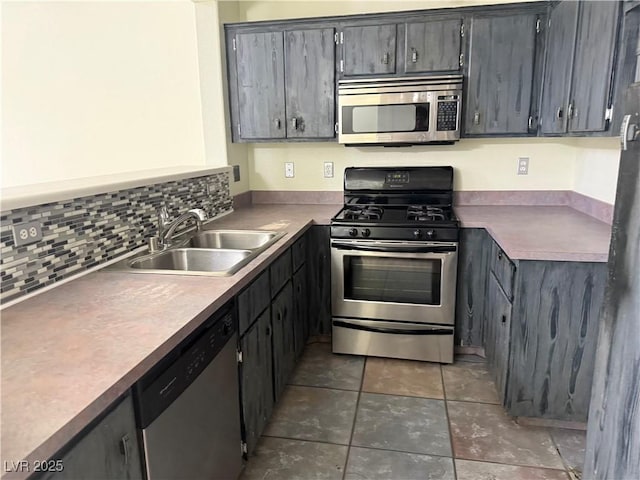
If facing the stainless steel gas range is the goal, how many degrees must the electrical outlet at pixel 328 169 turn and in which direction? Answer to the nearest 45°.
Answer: approximately 45° to its left

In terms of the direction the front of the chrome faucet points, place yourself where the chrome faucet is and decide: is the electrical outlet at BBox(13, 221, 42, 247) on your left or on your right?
on your right

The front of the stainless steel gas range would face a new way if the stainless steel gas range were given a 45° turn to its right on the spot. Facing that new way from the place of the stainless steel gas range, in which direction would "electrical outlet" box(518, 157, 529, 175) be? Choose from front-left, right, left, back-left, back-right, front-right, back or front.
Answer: back

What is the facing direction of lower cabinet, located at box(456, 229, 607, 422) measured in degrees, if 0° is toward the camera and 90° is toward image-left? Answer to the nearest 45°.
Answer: approximately 90°

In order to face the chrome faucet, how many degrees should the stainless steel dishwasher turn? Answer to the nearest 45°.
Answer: approximately 135° to its left

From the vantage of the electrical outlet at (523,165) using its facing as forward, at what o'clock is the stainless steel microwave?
The stainless steel microwave is roughly at 2 o'clock from the electrical outlet.

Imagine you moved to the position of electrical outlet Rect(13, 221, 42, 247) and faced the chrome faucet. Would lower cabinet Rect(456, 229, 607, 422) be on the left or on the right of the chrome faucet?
right

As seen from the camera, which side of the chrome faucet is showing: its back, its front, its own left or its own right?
right
